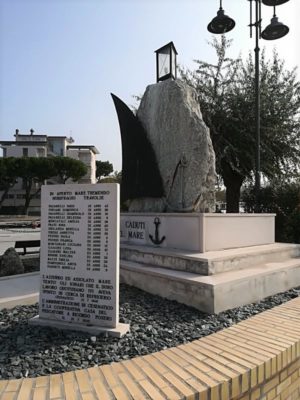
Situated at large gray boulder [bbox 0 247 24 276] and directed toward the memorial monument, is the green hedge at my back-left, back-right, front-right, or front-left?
front-left

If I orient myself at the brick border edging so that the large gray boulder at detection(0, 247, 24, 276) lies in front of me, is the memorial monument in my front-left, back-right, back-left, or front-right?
front-right

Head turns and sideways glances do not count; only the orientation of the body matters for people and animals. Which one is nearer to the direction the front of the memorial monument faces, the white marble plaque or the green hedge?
the white marble plaque

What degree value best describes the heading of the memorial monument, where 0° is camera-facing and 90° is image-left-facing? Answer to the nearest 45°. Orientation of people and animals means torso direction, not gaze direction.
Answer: approximately 45°

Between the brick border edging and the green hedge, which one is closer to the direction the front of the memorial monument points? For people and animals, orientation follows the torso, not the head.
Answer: the brick border edging

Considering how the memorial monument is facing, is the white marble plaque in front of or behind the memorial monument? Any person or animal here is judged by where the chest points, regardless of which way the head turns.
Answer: in front

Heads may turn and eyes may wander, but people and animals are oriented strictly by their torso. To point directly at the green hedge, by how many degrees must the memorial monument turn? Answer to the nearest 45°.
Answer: approximately 180°

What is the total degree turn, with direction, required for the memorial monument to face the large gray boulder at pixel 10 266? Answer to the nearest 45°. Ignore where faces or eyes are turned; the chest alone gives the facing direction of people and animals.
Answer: approximately 45° to its right
